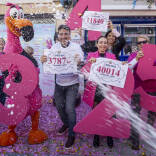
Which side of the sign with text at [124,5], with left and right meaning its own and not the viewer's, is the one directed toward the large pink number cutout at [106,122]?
front

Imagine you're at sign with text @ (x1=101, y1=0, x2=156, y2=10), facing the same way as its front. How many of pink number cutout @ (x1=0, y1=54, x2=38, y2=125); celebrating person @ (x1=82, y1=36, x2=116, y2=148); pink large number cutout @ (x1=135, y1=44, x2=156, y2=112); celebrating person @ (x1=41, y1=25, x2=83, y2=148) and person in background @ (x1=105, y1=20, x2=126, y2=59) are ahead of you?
5

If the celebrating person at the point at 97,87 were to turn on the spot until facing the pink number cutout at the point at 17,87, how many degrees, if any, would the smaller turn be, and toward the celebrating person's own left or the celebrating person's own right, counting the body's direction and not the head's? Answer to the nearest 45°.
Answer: approximately 90° to the celebrating person's own right

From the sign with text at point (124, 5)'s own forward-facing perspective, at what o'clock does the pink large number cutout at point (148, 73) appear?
The pink large number cutout is roughly at 12 o'clock from the sign with text.

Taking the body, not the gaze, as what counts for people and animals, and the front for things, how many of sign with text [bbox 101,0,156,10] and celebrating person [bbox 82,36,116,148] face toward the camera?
2

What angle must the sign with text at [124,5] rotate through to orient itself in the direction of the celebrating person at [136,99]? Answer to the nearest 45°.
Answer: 0° — it already faces them

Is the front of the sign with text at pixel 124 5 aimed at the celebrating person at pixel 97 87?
yes

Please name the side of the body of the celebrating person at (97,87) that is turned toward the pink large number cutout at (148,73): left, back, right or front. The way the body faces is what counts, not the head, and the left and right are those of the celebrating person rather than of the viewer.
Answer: left

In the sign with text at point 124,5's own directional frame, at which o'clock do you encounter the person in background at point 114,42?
The person in background is roughly at 12 o'clock from the sign with text.

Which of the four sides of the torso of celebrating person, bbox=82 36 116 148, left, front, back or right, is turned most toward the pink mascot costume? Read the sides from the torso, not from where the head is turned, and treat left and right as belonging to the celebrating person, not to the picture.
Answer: right

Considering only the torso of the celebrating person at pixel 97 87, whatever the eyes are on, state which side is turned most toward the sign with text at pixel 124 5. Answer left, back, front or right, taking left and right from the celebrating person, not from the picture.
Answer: back

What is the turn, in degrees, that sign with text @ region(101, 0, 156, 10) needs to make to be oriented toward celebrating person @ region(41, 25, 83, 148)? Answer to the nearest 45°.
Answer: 0° — it already faces them

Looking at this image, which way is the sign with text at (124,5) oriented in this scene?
toward the camera
